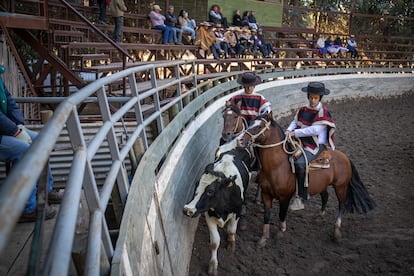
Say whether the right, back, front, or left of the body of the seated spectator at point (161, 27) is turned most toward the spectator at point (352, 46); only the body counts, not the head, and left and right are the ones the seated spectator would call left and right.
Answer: left

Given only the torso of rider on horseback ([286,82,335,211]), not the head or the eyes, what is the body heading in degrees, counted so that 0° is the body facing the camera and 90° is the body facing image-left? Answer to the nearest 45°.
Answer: approximately 45°

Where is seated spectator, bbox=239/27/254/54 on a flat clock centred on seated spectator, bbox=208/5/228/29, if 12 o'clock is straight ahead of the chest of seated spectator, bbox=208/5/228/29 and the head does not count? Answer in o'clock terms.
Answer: seated spectator, bbox=239/27/254/54 is roughly at 10 o'clock from seated spectator, bbox=208/5/228/29.

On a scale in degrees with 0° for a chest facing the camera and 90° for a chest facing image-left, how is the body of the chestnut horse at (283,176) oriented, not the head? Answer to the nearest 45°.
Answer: approximately 45°

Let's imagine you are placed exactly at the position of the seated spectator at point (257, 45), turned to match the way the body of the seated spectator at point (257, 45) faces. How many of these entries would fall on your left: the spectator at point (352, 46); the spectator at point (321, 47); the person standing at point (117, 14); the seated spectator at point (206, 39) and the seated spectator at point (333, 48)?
3

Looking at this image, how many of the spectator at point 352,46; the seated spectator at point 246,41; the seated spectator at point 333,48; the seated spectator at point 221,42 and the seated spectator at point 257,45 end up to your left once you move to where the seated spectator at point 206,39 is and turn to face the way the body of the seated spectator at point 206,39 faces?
5

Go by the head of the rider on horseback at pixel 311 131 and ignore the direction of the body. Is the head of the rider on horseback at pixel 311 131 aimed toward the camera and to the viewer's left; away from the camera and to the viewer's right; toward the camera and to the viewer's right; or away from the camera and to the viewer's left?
toward the camera and to the viewer's left

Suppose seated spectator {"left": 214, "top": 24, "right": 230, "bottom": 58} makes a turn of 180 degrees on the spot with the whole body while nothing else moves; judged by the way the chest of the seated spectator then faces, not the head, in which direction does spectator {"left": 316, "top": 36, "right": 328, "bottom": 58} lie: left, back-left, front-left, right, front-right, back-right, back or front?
right

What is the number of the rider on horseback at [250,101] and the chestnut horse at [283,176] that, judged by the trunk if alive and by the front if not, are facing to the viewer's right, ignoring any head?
0

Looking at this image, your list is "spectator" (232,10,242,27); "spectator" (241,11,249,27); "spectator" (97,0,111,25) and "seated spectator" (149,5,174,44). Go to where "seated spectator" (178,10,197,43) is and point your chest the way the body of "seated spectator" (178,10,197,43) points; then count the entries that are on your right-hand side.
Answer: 2

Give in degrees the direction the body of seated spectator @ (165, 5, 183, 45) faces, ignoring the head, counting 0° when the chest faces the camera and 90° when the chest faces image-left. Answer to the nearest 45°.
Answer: approximately 315°

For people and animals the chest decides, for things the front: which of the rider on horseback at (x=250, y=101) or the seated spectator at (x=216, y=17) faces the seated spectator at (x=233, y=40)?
the seated spectator at (x=216, y=17)

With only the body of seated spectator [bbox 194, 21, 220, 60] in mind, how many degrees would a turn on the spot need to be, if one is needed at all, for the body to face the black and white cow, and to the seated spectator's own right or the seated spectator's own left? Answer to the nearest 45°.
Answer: approximately 45° to the seated spectator's own right
